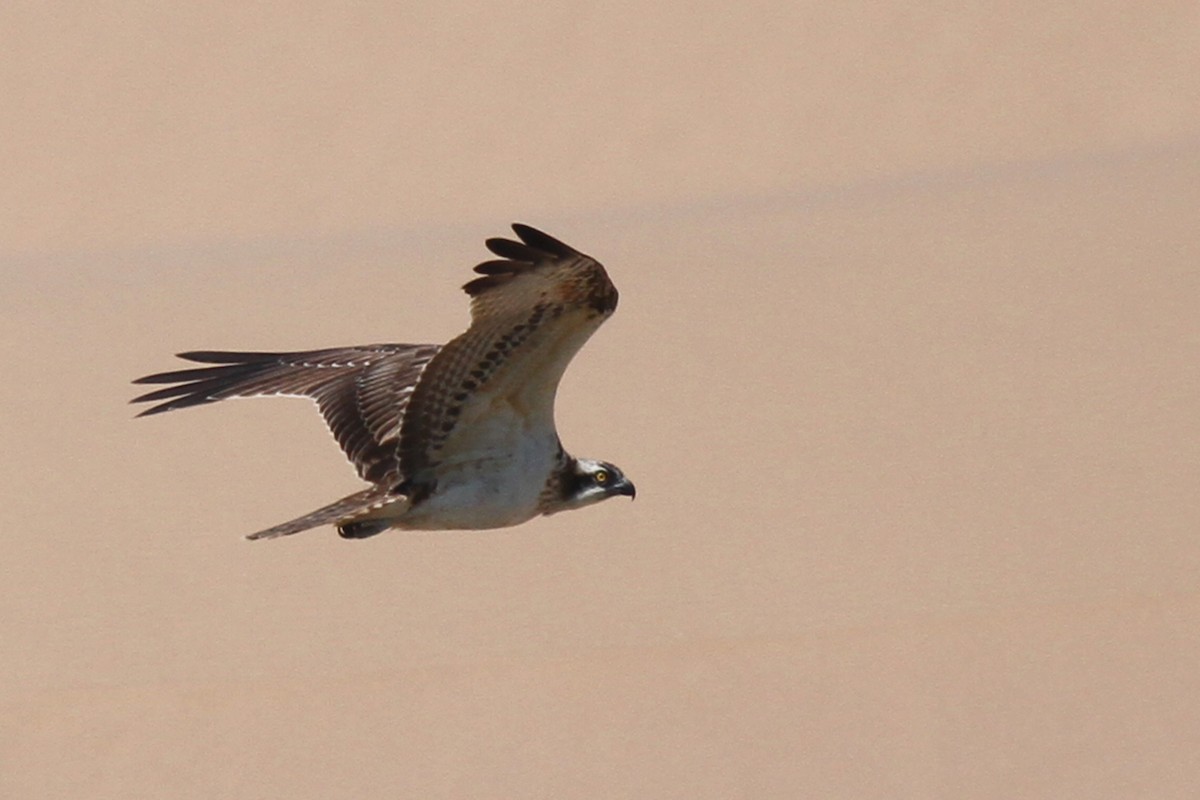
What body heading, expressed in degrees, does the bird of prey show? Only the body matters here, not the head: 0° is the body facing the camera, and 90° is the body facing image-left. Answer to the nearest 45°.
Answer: approximately 270°
